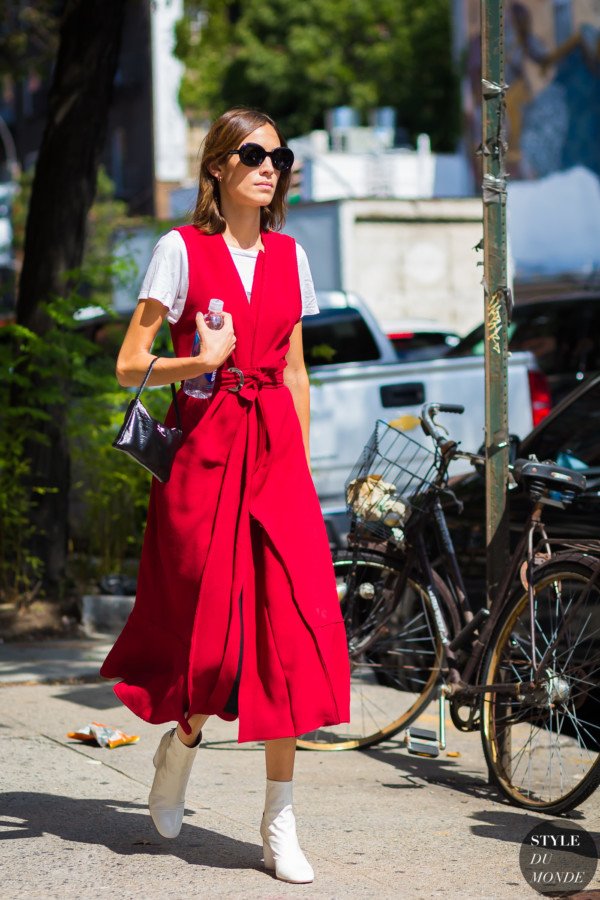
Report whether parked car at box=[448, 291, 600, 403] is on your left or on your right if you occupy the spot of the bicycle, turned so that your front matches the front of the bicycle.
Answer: on your right

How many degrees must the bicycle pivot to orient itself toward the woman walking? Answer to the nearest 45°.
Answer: approximately 90° to its left

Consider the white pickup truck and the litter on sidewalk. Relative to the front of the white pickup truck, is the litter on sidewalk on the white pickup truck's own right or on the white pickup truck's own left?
on the white pickup truck's own left

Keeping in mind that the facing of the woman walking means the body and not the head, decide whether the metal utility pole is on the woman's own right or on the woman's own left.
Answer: on the woman's own left

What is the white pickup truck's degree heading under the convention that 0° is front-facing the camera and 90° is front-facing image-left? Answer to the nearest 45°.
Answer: approximately 135°

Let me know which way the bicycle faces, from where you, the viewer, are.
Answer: facing away from the viewer and to the left of the viewer

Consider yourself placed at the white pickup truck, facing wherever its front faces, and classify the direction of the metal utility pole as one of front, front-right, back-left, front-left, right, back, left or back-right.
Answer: back-left

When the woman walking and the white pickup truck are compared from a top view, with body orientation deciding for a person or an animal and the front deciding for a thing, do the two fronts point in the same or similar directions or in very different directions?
very different directions

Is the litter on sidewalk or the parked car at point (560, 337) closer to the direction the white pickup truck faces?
the parked car

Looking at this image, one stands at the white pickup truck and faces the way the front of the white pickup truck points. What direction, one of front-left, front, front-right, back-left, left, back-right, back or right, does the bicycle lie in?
back-left

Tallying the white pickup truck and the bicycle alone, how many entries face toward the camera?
0
